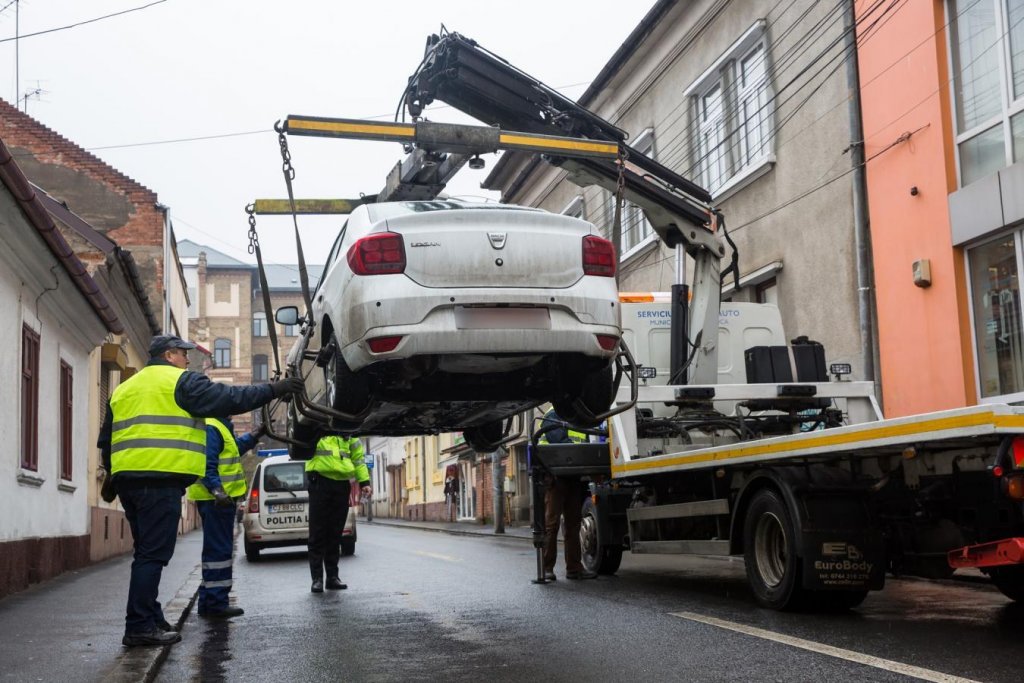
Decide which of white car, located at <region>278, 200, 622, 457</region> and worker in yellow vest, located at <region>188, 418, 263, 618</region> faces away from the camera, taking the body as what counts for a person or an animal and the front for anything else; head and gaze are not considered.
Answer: the white car

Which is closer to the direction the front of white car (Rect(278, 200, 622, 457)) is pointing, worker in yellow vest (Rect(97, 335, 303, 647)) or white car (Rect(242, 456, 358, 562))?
the white car

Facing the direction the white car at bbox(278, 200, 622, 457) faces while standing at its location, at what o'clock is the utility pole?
The utility pole is roughly at 12 o'clock from the white car.

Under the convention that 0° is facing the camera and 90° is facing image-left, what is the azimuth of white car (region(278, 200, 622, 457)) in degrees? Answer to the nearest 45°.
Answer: approximately 180°

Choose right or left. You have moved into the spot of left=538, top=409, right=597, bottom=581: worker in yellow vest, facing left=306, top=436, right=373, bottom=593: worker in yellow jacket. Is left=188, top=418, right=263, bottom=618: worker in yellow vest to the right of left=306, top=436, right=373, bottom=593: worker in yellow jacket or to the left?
left

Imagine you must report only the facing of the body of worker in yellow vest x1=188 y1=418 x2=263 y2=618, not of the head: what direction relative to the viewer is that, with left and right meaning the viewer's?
facing to the right of the viewer

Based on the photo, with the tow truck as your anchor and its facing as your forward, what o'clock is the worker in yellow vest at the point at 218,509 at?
The worker in yellow vest is roughly at 10 o'clock from the tow truck.

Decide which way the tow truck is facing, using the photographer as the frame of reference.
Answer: facing away from the viewer and to the left of the viewer
